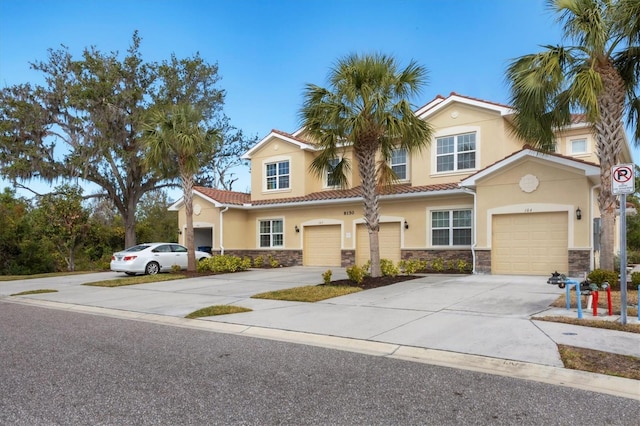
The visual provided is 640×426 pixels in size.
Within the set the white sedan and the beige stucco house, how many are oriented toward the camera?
1

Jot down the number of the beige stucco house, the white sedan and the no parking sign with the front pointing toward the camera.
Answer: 2

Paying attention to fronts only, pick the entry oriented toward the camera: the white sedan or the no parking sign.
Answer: the no parking sign

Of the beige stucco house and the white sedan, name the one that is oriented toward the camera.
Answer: the beige stucco house

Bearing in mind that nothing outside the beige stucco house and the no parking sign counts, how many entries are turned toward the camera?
2

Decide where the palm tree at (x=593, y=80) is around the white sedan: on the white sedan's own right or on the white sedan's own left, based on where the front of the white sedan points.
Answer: on the white sedan's own right

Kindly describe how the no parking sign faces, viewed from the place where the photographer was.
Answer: facing the viewer

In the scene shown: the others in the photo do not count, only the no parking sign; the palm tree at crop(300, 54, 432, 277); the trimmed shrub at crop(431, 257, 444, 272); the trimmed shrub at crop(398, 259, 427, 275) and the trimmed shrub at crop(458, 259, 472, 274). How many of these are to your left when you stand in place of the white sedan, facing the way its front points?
0

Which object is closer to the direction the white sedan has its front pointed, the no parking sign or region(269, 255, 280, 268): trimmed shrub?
the trimmed shrub

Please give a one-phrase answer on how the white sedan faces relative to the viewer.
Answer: facing away from the viewer and to the right of the viewer

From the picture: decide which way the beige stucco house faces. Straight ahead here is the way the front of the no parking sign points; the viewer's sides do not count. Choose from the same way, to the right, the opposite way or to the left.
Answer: the same way

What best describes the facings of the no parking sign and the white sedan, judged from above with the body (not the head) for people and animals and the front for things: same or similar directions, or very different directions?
very different directions
